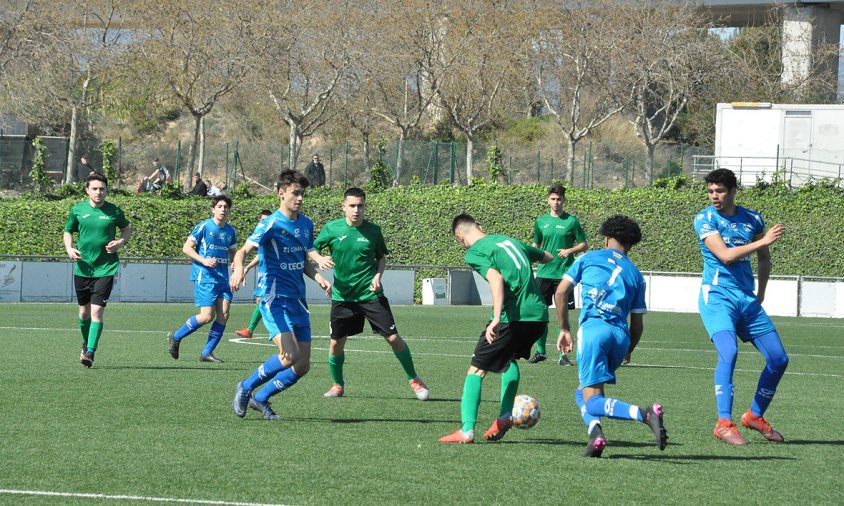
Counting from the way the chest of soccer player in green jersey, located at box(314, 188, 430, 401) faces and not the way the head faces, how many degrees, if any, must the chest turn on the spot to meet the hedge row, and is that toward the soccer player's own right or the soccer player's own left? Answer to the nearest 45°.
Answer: approximately 180°

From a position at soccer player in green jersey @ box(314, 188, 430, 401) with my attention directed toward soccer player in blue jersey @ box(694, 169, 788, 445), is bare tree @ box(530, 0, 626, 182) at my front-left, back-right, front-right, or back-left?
back-left

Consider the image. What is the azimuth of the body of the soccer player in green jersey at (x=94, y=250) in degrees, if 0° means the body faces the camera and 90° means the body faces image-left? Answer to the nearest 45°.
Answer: approximately 0°

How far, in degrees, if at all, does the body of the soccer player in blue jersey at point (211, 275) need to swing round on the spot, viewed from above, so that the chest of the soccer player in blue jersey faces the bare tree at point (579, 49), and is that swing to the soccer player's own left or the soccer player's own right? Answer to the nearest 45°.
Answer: approximately 90° to the soccer player's own left

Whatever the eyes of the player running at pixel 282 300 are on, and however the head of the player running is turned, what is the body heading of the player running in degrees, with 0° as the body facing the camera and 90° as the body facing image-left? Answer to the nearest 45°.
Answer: approximately 315°

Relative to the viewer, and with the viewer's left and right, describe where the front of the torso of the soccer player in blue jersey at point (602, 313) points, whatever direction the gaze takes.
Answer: facing away from the viewer and to the left of the viewer

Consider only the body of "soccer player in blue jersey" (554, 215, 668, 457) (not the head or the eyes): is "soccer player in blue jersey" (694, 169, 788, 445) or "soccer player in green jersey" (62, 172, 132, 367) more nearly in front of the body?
the soccer player in green jersey
